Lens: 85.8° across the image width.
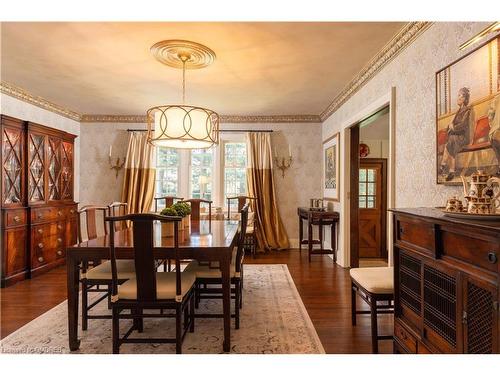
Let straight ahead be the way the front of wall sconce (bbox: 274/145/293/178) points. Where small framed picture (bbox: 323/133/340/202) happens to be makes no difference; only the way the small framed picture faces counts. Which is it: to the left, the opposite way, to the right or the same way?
to the right

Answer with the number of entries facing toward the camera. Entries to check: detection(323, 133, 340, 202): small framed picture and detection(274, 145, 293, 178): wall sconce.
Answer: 1

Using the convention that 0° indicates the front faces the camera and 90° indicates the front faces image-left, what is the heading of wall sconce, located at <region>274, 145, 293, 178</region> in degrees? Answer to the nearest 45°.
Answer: approximately 0°

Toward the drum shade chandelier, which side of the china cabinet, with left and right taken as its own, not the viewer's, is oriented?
front

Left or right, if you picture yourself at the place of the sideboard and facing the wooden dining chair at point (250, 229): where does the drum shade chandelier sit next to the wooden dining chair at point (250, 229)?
left

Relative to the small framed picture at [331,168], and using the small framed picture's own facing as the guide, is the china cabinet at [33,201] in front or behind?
in front

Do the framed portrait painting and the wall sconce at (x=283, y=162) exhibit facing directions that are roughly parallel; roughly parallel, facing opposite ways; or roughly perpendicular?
roughly perpendicular

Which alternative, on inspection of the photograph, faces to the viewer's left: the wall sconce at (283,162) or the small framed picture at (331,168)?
the small framed picture

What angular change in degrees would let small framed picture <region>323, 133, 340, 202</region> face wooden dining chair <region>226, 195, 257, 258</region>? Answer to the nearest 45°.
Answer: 0° — it already faces it

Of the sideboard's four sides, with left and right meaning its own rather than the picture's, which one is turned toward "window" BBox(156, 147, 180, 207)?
right

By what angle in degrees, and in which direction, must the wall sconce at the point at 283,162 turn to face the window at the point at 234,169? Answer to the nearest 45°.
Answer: approximately 90° to its right

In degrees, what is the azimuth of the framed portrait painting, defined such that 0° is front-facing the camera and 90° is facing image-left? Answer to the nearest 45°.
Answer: approximately 45°

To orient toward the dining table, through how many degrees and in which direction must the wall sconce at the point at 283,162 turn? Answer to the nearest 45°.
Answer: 0° — it already faces it

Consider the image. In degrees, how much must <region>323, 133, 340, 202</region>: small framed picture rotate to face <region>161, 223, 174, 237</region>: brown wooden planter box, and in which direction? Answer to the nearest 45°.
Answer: approximately 45° to its left

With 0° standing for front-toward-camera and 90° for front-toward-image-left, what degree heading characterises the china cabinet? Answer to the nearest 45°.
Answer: approximately 315°

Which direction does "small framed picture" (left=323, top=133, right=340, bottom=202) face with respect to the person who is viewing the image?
facing to the left of the viewer

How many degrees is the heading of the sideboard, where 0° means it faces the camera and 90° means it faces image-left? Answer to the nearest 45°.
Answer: approximately 45°
